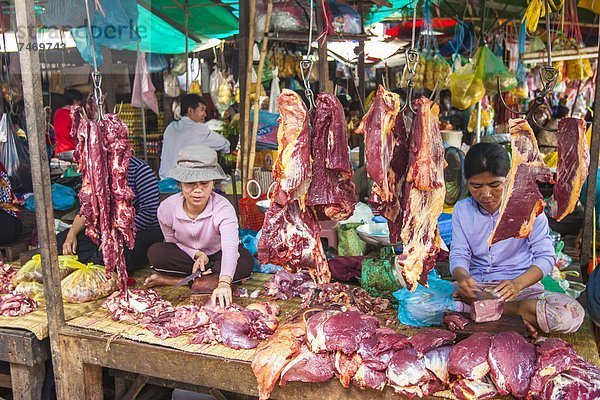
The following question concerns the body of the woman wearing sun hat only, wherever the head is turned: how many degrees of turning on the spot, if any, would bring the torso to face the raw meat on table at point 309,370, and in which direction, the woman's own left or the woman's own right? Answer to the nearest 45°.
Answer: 0° — they already face it

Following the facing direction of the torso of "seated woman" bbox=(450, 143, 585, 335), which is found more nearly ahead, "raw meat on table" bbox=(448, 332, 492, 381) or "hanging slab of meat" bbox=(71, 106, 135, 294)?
the raw meat on table

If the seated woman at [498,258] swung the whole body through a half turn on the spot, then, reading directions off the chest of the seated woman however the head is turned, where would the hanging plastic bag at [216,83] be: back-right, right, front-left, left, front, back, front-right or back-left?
front-left

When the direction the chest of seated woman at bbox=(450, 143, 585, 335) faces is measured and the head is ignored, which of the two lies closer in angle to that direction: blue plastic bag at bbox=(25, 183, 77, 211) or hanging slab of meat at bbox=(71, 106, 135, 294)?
the hanging slab of meat

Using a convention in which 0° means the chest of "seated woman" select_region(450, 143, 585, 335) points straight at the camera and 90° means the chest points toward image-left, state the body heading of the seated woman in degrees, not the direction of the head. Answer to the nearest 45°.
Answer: approximately 0°

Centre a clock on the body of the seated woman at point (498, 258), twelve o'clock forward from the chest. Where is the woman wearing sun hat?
The woman wearing sun hat is roughly at 3 o'clock from the seated woman.

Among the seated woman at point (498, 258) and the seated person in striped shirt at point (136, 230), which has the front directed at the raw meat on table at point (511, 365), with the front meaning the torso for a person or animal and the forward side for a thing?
the seated woman at point (498, 258)

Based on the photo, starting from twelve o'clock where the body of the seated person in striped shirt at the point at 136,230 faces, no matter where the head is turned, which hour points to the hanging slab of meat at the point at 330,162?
The hanging slab of meat is roughly at 8 o'clock from the seated person in striped shirt.

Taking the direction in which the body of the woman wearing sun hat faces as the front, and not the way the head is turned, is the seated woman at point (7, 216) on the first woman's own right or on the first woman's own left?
on the first woman's own right
